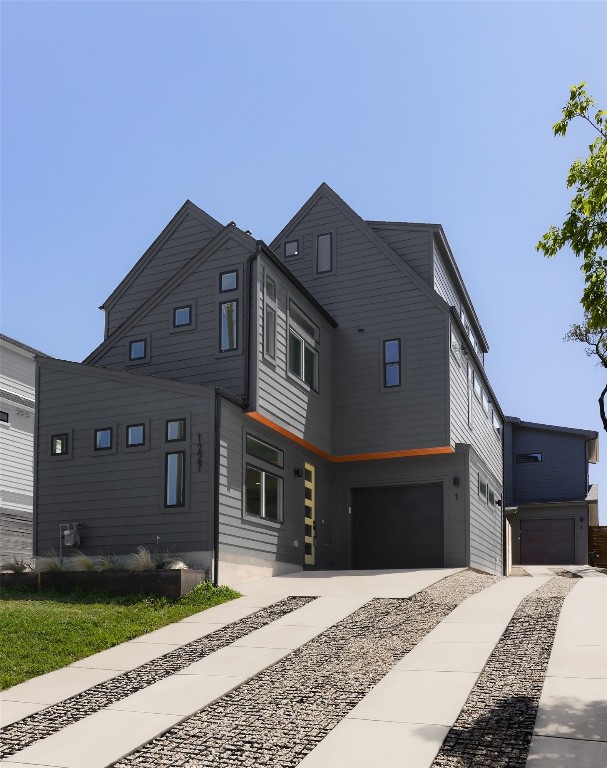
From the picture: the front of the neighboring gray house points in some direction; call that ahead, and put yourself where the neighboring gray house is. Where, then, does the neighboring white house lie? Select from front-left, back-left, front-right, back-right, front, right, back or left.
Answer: front-right

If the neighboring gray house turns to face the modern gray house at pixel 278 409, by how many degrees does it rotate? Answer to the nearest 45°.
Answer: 0° — it already faces it

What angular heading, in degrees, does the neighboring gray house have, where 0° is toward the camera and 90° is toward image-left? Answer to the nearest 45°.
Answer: approximately 0°
